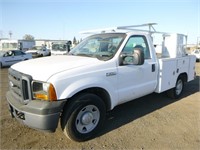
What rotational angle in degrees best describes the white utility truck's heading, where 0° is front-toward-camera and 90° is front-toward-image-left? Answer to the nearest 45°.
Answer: approximately 45°

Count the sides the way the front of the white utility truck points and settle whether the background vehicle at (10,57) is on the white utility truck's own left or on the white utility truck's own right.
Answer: on the white utility truck's own right
